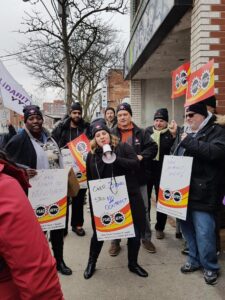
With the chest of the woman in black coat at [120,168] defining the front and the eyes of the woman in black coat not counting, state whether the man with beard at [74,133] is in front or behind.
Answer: behind

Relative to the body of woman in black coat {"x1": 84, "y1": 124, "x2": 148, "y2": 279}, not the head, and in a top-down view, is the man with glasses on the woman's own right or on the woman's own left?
on the woman's own left

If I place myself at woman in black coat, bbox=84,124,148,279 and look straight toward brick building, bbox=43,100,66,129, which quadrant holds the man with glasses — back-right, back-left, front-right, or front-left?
back-right

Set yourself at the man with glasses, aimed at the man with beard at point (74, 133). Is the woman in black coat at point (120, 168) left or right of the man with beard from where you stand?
left

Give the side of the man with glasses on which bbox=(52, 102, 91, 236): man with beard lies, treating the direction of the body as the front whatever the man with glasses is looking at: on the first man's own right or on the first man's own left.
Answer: on the first man's own right

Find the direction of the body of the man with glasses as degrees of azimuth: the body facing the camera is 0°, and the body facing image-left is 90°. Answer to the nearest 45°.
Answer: approximately 45°
